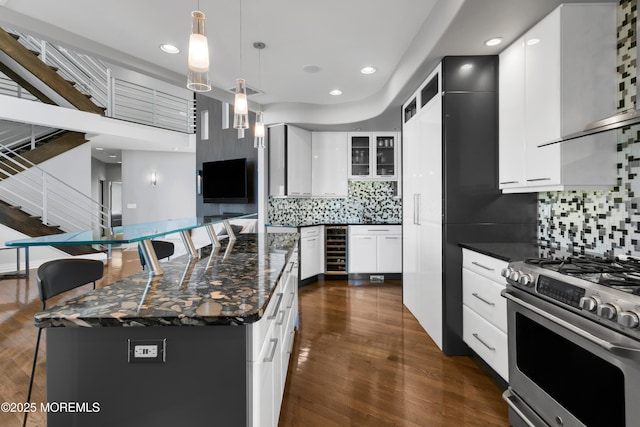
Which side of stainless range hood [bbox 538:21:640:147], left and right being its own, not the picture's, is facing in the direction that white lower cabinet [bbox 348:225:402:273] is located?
right

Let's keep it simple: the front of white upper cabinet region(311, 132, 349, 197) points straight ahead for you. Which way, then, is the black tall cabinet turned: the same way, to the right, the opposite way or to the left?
to the right

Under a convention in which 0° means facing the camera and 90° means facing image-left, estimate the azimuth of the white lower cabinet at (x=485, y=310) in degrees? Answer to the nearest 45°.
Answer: approximately 45°

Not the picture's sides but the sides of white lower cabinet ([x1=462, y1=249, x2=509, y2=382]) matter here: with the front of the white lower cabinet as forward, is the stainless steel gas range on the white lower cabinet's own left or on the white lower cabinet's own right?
on the white lower cabinet's own left

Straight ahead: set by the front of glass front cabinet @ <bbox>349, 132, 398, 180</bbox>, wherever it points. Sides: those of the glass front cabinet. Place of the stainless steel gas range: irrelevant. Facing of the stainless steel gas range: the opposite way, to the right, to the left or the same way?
to the right

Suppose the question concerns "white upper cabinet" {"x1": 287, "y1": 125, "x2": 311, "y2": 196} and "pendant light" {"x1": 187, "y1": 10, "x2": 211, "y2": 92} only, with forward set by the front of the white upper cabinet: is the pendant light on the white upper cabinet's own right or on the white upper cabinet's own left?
on the white upper cabinet's own right

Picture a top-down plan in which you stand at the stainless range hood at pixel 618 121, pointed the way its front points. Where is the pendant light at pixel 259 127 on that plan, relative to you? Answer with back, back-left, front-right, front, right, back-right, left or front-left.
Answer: front-right

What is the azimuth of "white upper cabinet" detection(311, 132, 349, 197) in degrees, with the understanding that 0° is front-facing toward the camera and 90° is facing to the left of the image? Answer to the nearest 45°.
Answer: approximately 0°

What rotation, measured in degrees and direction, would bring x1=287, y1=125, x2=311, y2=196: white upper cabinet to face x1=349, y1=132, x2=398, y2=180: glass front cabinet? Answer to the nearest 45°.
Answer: approximately 45° to its left

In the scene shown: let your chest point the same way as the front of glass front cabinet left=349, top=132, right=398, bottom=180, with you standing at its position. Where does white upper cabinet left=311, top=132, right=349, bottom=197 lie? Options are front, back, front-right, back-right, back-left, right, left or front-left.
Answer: right

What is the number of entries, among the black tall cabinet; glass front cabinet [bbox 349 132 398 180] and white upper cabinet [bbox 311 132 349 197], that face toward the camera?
2

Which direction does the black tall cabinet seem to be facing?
to the viewer's left
